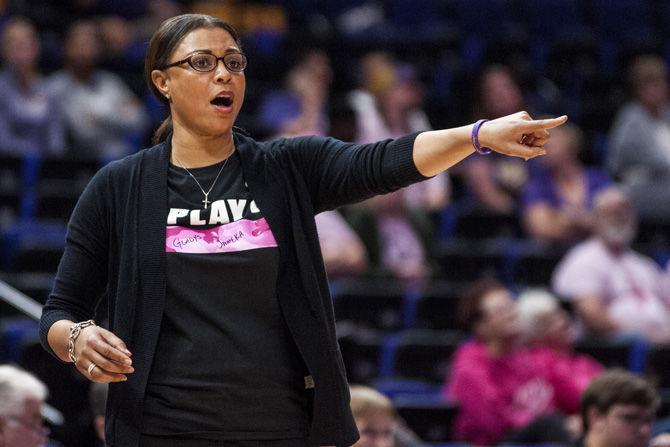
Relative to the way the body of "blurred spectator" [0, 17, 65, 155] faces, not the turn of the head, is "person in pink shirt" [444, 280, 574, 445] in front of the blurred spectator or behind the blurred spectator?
in front

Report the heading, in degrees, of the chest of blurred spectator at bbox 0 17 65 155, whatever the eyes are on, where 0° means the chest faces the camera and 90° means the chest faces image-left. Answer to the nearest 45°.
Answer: approximately 0°

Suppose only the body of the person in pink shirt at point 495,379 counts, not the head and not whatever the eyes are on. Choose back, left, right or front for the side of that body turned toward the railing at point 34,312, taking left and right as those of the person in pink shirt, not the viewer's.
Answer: right

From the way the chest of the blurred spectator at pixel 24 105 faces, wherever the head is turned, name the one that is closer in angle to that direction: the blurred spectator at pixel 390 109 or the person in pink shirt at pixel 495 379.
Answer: the person in pink shirt

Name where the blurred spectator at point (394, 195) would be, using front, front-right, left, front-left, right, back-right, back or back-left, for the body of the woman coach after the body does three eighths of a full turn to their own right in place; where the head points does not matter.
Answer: right

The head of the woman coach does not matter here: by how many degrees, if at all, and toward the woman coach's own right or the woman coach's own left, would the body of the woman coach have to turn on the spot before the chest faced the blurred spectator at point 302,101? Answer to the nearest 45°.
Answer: approximately 135° to the woman coach's own left

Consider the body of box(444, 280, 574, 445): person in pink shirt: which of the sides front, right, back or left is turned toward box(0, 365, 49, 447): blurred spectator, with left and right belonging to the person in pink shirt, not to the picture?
right

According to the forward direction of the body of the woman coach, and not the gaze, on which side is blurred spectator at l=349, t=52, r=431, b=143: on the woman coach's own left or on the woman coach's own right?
on the woman coach's own left

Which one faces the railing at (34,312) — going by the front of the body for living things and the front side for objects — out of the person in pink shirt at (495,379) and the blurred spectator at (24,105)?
the blurred spectator

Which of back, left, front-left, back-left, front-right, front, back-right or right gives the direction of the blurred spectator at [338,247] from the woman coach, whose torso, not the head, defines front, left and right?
back-left

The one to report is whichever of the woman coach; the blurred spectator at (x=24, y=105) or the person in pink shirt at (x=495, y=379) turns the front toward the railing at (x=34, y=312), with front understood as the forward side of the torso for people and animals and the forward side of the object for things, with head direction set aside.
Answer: the blurred spectator

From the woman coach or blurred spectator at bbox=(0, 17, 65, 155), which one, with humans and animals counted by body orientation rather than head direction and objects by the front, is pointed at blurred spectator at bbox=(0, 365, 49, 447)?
blurred spectator at bbox=(0, 17, 65, 155)
